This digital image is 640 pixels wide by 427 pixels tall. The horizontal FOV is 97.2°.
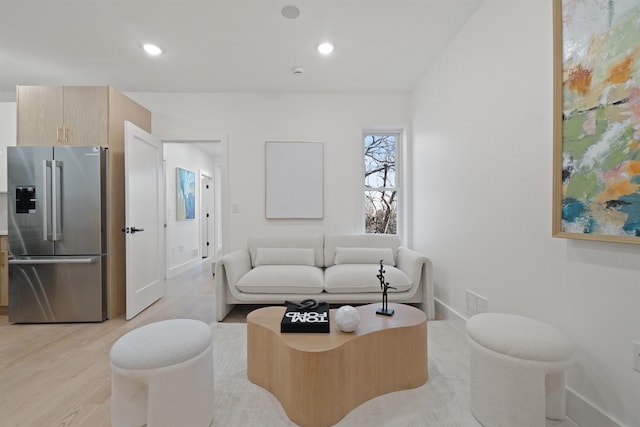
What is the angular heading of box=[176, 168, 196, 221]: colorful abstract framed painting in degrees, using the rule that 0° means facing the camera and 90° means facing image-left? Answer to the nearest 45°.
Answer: approximately 315°

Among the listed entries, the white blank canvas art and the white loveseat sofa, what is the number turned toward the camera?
2

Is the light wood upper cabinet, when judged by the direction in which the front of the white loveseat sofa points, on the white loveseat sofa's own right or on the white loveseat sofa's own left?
on the white loveseat sofa's own right

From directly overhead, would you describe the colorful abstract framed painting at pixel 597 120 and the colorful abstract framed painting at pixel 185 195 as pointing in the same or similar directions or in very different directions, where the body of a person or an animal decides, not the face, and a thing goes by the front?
very different directions

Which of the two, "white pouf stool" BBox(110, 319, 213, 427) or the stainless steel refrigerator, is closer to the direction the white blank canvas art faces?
the white pouf stool

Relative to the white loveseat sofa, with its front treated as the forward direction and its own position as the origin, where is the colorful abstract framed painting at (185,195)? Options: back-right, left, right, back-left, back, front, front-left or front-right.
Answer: back-right

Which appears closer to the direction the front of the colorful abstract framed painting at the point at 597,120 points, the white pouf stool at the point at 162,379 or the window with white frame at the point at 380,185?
the white pouf stool

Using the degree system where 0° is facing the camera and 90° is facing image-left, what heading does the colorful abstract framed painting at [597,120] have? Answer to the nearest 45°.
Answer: approximately 45°

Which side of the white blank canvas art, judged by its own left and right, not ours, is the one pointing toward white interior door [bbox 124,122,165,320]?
right

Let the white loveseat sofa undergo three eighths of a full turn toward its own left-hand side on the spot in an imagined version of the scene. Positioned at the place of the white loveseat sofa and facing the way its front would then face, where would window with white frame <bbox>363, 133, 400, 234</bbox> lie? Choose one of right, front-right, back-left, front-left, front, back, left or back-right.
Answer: front

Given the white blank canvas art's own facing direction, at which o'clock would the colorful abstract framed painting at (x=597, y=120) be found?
The colorful abstract framed painting is roughly at 11 o'clock from the white blank canvas art.

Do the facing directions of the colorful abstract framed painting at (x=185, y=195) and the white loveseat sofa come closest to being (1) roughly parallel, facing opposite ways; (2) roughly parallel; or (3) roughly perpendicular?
roughly perpendicular
